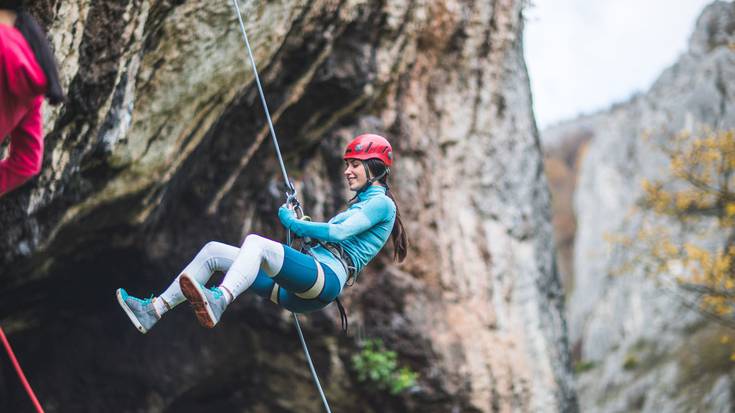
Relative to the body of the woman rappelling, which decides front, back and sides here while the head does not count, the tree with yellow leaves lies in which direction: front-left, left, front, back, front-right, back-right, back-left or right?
back-right

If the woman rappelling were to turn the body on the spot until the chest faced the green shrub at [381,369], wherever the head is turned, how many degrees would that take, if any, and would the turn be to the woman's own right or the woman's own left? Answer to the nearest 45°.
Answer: approximately 90° to the woman's own right

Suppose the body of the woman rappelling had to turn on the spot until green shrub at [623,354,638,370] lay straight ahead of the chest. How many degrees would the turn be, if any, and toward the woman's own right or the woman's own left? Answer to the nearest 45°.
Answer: approximately 135° to the woman's own right

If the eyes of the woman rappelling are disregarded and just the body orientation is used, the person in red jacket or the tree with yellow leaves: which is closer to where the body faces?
the person in red jacket

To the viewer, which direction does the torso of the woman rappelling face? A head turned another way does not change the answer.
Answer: to the viewer's left
